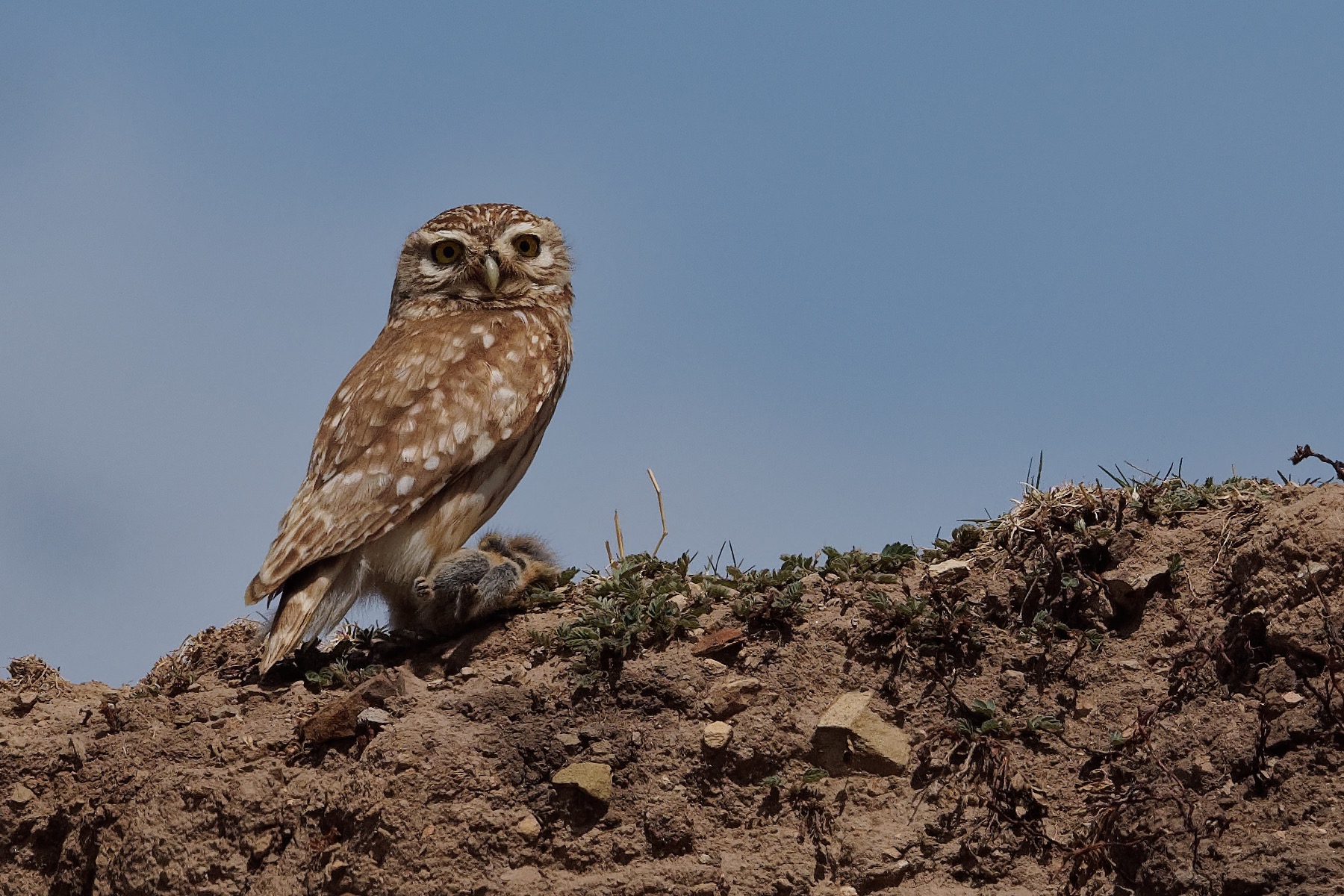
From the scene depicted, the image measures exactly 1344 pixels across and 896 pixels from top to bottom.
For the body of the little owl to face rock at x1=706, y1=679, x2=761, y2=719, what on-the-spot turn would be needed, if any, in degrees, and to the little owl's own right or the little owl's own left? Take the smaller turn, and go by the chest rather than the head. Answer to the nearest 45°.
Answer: approximately 45° to the little owl's own right

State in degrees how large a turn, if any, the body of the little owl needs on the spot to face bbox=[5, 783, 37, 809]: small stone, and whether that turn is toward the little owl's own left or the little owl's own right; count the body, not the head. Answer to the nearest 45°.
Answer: approximately 180°

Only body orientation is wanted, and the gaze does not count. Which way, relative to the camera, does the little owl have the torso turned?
to the viewer's right

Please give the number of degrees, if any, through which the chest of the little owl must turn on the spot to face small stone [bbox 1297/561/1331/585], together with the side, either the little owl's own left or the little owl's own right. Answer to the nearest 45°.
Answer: approximately 45° to the little owl's own right

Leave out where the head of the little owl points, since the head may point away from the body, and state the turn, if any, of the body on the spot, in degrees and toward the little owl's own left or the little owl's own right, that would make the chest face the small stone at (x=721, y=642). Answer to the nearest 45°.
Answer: approximately 45° to the little owl's own right

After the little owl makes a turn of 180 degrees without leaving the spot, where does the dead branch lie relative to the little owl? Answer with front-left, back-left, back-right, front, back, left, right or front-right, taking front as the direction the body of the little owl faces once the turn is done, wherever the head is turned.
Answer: back-left

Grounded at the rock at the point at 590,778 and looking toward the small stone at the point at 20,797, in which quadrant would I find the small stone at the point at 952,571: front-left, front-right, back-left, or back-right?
back-right
